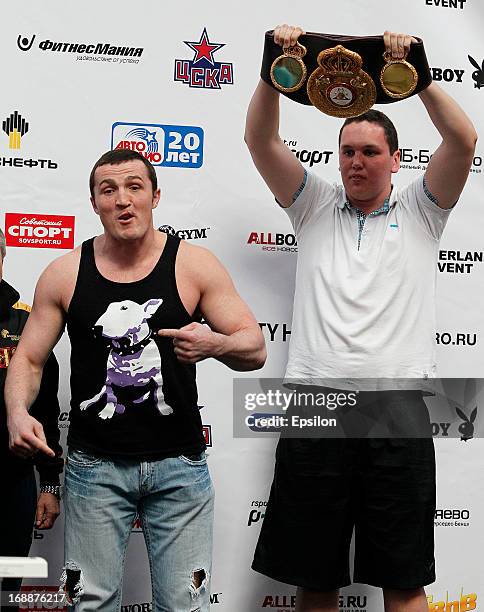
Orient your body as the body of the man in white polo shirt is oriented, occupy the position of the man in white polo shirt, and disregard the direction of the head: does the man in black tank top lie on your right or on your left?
on your right

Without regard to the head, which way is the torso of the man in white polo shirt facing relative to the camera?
toward the camera

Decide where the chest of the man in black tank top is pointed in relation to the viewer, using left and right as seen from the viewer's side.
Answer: facing the viewer

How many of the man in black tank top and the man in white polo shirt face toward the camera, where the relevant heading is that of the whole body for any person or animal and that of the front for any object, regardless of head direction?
2

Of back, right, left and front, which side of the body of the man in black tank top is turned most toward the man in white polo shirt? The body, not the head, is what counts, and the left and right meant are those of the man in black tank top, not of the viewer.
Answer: left
